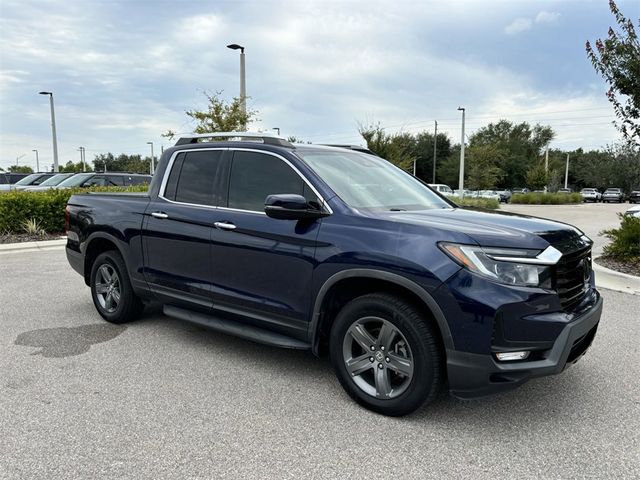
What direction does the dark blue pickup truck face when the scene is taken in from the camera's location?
facing the viewer and to the right of the viewer

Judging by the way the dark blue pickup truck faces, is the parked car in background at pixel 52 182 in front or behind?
behind

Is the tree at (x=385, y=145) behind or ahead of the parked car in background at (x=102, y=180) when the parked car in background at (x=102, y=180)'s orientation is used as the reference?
behind

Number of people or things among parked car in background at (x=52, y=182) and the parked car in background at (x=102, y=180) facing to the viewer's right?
0

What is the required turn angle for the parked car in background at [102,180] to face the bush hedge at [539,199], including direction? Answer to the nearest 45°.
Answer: approximately 135° to its left

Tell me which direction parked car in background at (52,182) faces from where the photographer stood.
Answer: facing the viewer and to the left of the viewer

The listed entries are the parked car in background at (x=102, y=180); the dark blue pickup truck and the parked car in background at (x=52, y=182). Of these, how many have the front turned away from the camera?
0

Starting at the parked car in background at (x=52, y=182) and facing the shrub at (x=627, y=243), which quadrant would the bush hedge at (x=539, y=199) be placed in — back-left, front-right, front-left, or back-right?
front-left

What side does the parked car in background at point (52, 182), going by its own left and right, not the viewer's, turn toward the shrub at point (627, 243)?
left

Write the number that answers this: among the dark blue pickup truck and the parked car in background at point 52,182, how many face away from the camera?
0

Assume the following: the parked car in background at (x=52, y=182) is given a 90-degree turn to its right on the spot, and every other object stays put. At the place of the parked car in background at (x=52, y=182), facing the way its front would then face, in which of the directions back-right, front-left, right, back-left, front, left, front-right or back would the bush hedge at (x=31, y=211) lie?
back-left

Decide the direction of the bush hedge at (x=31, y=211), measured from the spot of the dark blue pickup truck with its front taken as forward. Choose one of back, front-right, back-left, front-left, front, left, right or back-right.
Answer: back
